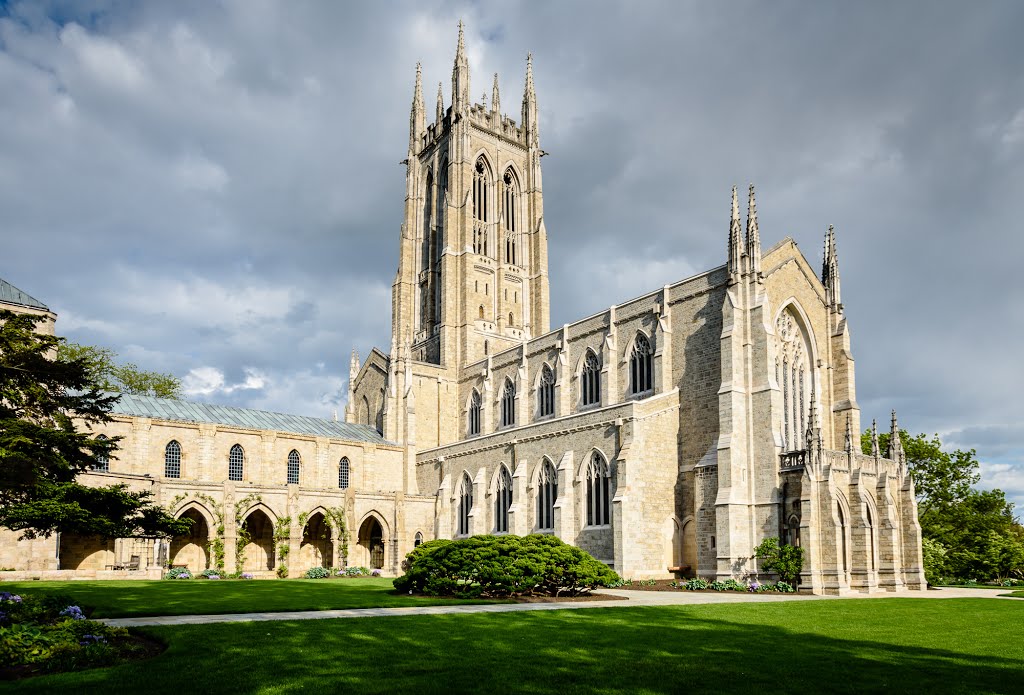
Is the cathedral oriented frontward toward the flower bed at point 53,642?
no

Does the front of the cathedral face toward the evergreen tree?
no

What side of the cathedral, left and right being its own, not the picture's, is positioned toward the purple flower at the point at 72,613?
right

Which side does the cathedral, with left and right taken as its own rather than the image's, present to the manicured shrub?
right

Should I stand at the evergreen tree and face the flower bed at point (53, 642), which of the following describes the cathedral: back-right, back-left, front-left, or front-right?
back-left

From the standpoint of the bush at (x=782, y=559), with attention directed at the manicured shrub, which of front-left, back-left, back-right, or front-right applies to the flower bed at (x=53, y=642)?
front-left

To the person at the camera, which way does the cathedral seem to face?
facing the viewer and to the right of the viewer
